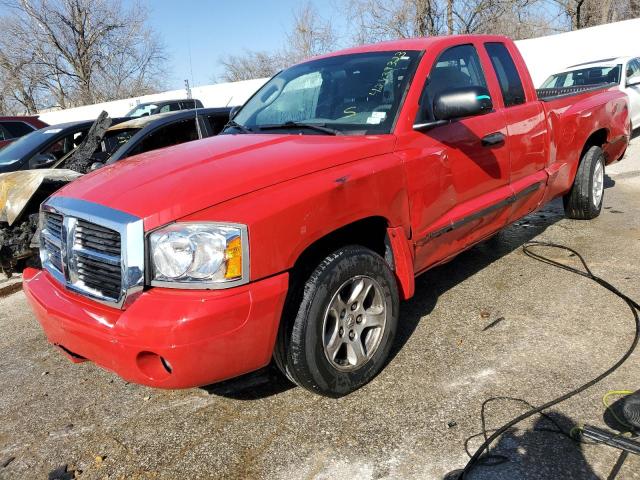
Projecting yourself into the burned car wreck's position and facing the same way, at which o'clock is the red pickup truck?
The red pickup truck is roughly at 10 o'clock from the burned car wreck.

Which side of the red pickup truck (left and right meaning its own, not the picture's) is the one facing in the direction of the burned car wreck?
right

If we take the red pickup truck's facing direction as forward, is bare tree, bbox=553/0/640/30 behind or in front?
behind

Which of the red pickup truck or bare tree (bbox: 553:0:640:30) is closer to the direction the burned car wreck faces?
the red pickup truck

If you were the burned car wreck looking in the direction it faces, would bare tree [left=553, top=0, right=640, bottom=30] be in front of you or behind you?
behind

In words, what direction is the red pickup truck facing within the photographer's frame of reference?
facing the viewer and to the left of the viewer

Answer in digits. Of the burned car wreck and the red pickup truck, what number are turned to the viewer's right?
0

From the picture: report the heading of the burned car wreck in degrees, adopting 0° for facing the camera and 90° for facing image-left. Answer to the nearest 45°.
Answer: approximately 45°

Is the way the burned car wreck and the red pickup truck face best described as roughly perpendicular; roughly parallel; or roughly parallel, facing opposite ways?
roughly parallel

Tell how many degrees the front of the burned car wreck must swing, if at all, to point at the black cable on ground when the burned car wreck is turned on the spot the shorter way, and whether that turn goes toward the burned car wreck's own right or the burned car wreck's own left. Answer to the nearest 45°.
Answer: approximately 90° to the burned car wreck's own left
